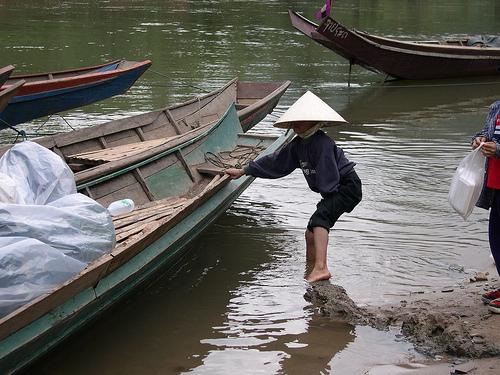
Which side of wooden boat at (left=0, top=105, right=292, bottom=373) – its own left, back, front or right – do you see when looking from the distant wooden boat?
front

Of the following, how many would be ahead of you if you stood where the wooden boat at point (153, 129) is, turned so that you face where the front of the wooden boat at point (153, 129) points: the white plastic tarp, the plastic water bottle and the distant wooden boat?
1

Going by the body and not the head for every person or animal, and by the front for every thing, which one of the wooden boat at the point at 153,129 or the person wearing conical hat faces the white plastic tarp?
the person wearing conical hat

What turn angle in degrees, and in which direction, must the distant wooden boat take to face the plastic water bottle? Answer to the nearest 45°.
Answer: approximately 90° to its left

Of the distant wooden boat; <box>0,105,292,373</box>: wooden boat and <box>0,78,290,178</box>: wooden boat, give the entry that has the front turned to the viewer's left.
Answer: the distant wooden boat

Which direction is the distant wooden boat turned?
to the viewer's left

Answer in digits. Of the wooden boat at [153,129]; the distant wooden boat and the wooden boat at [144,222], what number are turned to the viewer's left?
1

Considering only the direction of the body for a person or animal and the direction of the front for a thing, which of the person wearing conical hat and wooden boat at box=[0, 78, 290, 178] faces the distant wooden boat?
the wooden boat

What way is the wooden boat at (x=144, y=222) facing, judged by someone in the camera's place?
facing away from the viewer and to the right of the viewer

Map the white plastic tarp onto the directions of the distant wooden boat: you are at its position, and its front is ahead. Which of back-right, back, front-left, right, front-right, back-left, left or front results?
left

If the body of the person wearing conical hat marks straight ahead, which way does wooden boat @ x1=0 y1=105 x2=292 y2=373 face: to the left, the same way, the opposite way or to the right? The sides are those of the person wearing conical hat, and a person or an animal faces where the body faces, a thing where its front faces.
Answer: the opposite way

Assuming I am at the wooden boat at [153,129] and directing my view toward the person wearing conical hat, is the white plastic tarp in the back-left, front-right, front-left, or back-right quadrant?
front-right

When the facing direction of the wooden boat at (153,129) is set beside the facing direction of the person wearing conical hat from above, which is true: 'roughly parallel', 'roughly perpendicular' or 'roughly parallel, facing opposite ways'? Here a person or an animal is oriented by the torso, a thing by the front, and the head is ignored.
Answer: roughly parallel, facing opposite ways

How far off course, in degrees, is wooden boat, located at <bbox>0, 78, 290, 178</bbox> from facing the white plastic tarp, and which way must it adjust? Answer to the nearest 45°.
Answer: approximately 135° to its right

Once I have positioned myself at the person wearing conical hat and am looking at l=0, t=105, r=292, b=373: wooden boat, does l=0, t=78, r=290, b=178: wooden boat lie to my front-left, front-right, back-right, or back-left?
front-right

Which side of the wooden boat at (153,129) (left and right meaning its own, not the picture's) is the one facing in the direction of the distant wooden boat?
front

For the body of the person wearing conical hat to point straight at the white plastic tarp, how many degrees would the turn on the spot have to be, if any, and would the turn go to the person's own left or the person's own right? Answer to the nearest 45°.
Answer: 0° — they already face it
